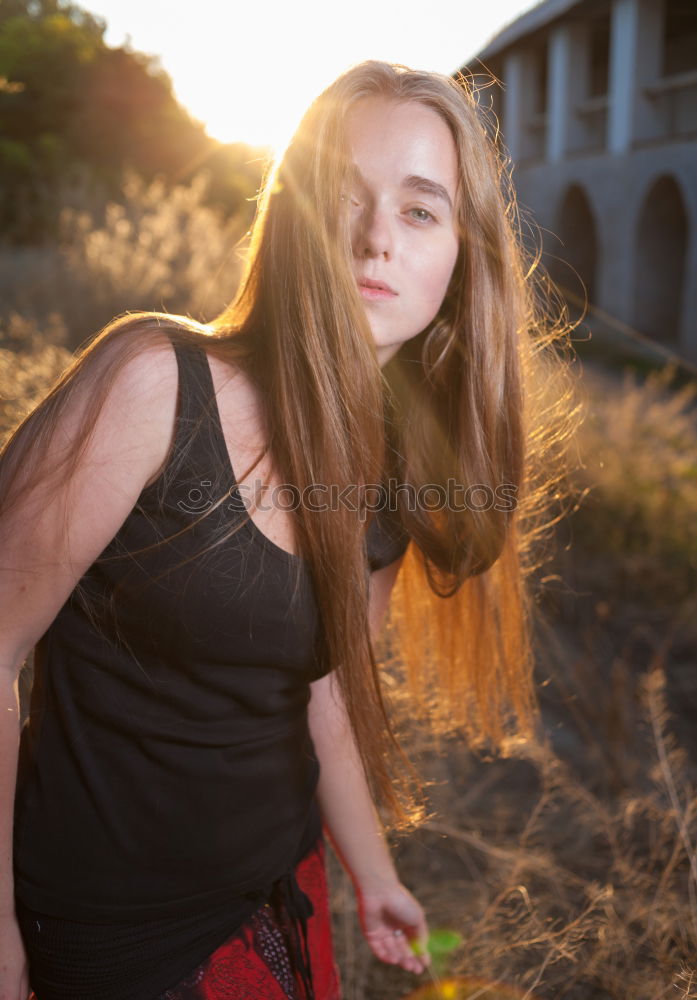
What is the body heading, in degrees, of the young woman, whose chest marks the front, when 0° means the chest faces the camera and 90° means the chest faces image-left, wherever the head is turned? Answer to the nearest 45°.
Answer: approximately 315°

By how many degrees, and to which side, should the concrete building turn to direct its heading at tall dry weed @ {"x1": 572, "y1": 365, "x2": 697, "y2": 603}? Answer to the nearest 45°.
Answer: approximately 45° to its left

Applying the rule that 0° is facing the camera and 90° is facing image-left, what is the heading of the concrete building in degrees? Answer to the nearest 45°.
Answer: approximately 45°

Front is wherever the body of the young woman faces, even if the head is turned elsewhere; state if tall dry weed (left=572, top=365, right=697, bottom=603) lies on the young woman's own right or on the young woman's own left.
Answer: on the young woman's own left

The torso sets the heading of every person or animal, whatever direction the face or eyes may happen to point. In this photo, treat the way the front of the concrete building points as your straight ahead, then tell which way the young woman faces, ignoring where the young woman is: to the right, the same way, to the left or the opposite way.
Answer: to the left
